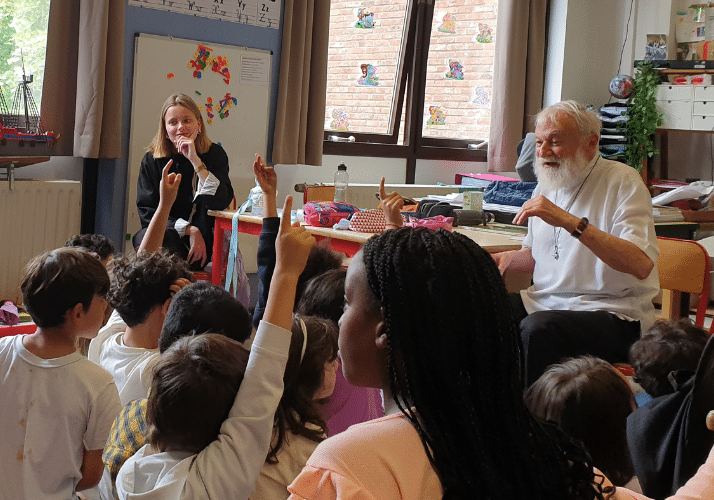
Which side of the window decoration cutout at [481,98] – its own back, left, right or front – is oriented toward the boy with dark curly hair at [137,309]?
front

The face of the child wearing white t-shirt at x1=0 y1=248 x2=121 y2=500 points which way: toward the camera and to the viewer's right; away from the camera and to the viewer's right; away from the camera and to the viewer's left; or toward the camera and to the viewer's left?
away from the camera and to the viewer's right

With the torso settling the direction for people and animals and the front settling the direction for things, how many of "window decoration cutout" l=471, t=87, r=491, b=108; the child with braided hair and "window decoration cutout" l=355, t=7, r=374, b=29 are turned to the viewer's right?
0

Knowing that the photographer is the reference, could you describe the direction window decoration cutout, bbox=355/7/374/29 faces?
facing the viewer

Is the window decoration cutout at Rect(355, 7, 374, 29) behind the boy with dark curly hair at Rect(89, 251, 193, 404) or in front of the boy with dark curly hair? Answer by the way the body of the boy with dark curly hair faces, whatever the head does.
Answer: in front

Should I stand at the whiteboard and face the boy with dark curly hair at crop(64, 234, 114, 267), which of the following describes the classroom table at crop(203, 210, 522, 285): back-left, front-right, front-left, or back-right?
front-left

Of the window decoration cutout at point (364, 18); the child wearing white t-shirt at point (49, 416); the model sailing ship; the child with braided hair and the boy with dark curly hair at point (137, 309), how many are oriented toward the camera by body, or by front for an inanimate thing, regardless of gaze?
1

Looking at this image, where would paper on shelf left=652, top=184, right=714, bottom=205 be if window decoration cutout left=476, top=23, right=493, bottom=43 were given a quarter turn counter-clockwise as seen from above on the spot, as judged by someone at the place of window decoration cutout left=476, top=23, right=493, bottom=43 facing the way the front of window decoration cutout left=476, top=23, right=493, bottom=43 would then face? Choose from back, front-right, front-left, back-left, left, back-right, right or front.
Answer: front-right

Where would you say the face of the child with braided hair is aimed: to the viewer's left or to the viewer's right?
to the viewer's left

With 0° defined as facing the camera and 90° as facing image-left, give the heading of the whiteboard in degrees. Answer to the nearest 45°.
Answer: approximately 0°

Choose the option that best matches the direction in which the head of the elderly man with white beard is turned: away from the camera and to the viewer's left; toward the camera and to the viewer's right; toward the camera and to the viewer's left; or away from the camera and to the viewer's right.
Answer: toward the camera and to the viewer's left
